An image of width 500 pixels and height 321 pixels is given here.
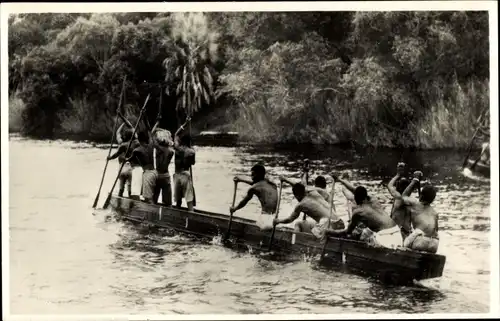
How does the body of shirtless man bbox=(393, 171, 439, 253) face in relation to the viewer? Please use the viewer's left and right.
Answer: facing away from the viewer and to the left of the viewer

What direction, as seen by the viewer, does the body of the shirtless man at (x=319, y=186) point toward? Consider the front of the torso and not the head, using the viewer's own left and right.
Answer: facing away from the viewer and to the left of the viewer

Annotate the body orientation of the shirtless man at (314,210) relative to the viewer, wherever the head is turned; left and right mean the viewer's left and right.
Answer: facing away from the viewer and to the left of the viewer

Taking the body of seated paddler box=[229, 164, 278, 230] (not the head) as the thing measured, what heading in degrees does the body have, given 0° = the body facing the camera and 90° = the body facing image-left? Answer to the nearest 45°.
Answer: approximately 135°

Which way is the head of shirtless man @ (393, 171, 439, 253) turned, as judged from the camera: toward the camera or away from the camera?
away from the camera
